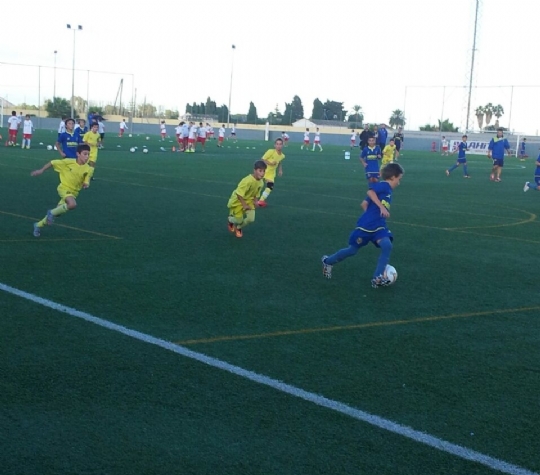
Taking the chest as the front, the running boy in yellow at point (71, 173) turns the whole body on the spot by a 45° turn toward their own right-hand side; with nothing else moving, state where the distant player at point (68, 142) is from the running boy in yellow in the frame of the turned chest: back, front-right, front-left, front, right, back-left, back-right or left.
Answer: back

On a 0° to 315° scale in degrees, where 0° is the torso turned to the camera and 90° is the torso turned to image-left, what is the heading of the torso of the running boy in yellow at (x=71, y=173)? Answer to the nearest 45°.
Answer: approximately 315°

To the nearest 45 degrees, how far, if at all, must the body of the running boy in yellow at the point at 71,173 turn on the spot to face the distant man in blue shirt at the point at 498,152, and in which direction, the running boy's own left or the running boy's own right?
approximately 90° to the running boy's own left

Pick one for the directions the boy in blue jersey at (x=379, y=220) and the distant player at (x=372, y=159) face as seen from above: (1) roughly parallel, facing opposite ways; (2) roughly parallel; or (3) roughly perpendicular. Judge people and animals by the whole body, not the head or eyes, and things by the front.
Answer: roughly perpendicular

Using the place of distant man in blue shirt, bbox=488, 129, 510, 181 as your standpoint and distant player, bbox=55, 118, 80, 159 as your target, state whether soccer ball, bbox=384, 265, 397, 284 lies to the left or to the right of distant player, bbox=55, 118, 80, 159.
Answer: left

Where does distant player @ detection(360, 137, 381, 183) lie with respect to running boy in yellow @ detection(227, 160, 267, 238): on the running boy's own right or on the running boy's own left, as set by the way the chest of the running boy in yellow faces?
on the running boy's own left

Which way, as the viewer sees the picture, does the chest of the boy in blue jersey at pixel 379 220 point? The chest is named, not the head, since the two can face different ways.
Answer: to the viewer's right

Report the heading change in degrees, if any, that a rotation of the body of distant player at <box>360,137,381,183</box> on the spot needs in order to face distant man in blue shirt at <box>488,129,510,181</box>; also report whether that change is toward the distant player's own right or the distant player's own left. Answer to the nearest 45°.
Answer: approximately 135° to the distant player's own left

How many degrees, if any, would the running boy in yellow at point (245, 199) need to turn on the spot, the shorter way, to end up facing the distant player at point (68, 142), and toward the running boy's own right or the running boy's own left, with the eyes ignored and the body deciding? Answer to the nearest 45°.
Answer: approximately 180°

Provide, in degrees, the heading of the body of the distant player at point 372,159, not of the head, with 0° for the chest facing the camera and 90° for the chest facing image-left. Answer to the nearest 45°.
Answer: approximately 0°
